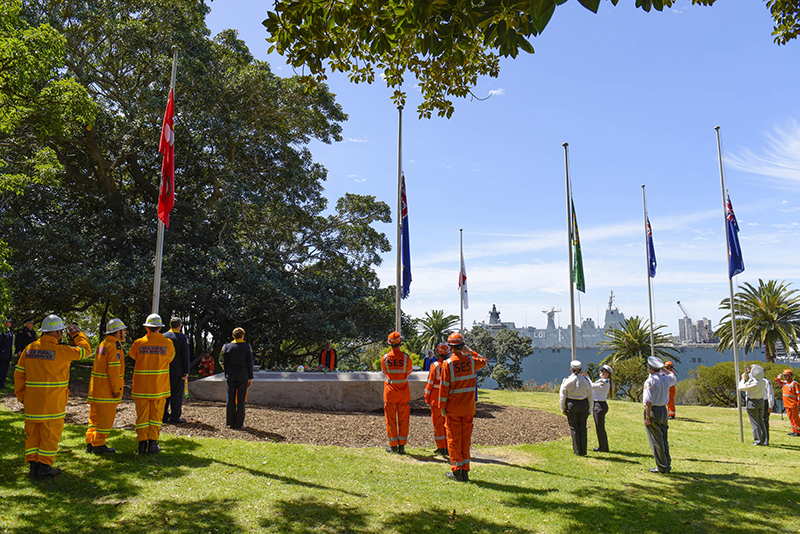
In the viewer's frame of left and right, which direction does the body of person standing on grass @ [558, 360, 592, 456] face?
facing away from the viewer

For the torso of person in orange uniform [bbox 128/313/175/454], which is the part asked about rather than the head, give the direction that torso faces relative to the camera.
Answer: away from the camera

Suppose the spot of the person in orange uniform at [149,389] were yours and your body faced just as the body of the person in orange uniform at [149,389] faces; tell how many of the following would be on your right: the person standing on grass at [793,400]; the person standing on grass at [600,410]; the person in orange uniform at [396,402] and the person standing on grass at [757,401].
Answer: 4

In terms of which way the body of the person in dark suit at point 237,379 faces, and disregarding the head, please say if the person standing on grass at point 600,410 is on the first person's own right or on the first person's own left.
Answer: on the first person's own right

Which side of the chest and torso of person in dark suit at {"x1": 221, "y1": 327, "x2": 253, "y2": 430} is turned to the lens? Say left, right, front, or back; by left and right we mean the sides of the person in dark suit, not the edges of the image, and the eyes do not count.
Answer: back

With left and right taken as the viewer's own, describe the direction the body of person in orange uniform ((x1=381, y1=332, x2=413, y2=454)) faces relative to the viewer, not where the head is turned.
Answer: facing away from the viewer

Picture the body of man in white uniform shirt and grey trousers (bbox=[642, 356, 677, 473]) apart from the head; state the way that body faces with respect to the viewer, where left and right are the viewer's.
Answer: facing away from the viewer and to the left of the viewer

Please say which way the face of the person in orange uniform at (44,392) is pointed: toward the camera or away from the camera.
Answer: away from the camera

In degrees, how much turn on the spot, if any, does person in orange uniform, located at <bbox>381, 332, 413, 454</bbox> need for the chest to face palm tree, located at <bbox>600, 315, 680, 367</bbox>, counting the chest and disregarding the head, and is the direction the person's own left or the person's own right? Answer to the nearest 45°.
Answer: approximately 45° to the person's own right

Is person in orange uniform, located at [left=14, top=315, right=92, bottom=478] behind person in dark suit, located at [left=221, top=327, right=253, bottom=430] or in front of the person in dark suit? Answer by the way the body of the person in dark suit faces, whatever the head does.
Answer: behind

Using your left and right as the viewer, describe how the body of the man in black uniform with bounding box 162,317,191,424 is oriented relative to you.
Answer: facing away from the viewer and to the right of the viewer
